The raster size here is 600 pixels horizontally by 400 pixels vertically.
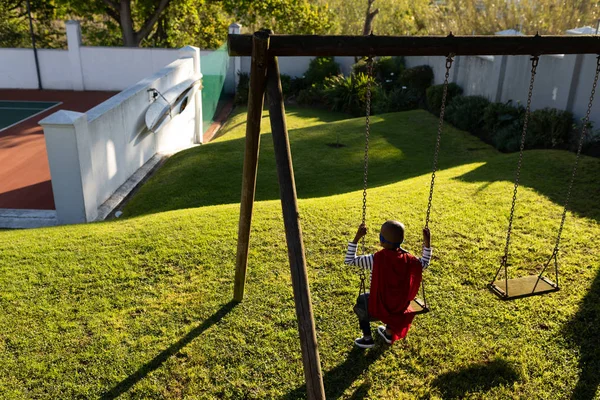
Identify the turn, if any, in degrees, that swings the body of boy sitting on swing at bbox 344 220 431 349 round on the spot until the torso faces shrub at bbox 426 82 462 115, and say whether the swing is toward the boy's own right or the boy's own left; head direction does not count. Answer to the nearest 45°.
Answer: approximately 45° to the boy's own right

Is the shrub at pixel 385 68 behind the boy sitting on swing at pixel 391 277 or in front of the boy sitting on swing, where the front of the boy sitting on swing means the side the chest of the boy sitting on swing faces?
in front

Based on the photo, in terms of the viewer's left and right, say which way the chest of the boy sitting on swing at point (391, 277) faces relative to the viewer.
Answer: facing away from the viewer and to the left of the viewer

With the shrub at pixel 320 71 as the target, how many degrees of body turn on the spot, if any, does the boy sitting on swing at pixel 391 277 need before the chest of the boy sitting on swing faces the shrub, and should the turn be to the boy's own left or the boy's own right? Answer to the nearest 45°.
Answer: approximately 45° to the boy's own right

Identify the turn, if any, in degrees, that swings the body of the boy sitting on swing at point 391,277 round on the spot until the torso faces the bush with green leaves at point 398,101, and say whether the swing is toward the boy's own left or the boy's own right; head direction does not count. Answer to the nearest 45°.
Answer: approximately 45° to the boy's own right

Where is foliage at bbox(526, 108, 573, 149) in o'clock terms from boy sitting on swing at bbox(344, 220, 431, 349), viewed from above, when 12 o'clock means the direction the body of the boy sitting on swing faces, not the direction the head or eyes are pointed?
The foliage is roughly at 2 o'clock from the boy sitting on swing.

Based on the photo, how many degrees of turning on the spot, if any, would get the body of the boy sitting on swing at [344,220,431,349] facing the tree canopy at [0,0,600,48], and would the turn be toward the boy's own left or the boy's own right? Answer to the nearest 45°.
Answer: approximately 45° to the boy's own right

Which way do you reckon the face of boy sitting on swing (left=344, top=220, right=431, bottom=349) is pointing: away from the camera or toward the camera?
away from the camera

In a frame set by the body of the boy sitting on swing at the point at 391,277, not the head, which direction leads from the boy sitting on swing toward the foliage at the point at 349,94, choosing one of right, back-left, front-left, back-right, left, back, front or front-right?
front-right

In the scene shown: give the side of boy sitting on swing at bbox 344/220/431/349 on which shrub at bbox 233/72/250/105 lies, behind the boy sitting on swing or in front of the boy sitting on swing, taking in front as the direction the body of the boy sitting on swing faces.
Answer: in front
